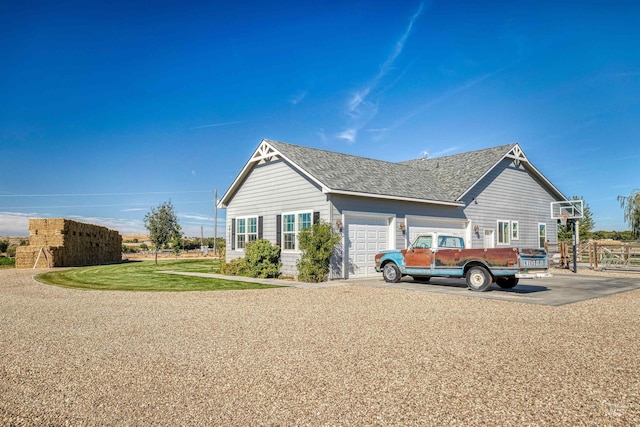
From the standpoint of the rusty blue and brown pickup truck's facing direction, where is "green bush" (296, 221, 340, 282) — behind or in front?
in front

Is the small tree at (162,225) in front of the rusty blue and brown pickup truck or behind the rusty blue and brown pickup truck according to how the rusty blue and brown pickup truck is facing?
in front

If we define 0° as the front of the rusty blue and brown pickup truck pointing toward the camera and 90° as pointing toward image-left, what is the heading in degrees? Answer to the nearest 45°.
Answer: approximately 135°
